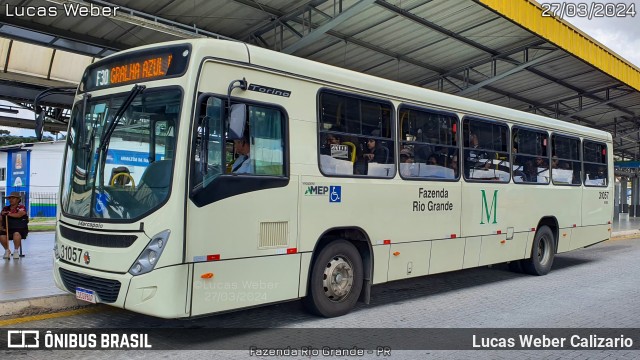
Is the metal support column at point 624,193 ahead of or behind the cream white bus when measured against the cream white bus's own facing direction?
behind

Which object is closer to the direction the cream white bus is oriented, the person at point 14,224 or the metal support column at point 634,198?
the person

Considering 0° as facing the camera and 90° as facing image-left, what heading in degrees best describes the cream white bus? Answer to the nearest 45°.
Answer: approximately 45°

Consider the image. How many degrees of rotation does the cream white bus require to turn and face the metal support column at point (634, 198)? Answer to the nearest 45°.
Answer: approximately 180°

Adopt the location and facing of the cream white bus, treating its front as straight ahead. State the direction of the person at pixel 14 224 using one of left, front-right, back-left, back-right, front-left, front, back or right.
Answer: right

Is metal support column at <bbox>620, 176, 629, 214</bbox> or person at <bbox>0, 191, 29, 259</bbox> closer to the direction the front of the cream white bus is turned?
the person
